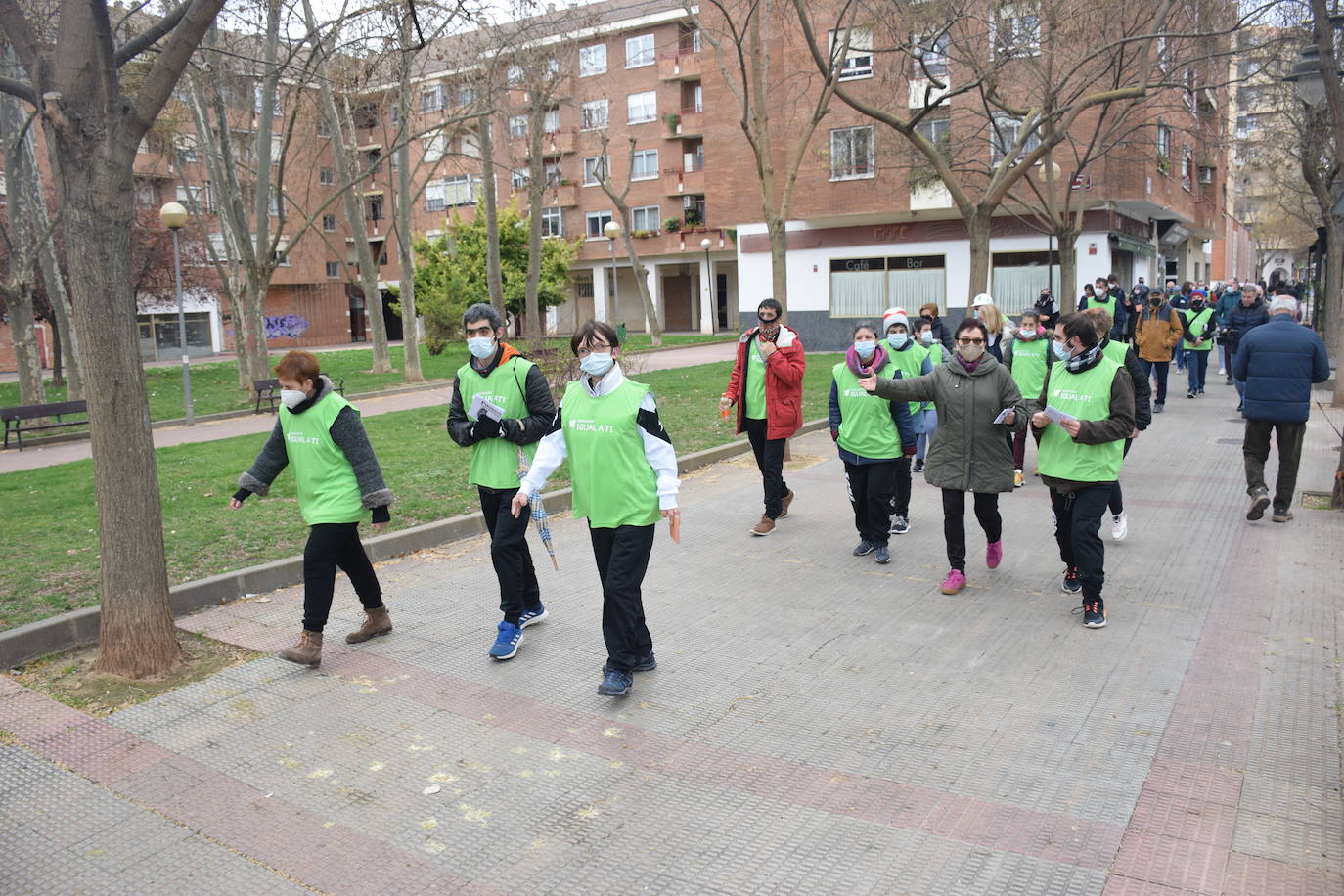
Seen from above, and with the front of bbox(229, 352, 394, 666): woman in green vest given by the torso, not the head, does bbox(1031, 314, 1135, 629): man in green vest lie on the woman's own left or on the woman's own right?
on the woman's own left

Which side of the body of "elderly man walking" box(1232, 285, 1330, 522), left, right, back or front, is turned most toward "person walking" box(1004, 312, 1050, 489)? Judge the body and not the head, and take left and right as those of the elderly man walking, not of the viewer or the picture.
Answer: left

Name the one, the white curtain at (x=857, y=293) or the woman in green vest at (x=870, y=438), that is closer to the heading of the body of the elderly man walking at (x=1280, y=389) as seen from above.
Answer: the white curtain

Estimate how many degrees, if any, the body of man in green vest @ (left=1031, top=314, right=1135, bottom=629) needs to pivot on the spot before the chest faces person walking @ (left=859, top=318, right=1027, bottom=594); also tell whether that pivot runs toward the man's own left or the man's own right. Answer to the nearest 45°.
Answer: approximately 45° to the man's own right

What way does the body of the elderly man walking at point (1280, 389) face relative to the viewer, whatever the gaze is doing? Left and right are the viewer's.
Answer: facing away from the viewer

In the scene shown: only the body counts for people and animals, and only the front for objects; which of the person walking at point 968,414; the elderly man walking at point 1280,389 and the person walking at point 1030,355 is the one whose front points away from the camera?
the elderly man walking

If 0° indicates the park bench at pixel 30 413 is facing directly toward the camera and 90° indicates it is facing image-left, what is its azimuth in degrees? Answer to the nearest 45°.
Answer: approximately 315°

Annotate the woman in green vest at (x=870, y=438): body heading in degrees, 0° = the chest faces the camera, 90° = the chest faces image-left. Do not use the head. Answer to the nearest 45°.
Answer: approximately 0°

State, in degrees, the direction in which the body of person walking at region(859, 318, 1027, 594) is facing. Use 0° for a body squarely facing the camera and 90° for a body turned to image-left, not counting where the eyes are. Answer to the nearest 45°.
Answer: approximately 0°

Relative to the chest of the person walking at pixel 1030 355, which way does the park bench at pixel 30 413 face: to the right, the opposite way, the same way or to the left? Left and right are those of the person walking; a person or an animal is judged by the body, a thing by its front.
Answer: to the left

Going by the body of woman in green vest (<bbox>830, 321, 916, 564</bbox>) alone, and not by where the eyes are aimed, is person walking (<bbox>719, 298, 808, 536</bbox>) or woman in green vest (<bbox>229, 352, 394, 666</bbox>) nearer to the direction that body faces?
the woman in green vest

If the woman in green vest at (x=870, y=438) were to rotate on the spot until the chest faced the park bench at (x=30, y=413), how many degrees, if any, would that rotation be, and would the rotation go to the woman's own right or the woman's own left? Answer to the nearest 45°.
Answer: approximately 135° to the woman's own right

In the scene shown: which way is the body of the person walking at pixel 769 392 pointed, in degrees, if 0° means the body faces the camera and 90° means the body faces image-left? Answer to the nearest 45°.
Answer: approximately 45°

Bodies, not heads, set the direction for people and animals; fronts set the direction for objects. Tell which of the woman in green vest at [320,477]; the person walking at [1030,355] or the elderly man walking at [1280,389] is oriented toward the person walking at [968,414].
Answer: the person walking at [1030,355]
